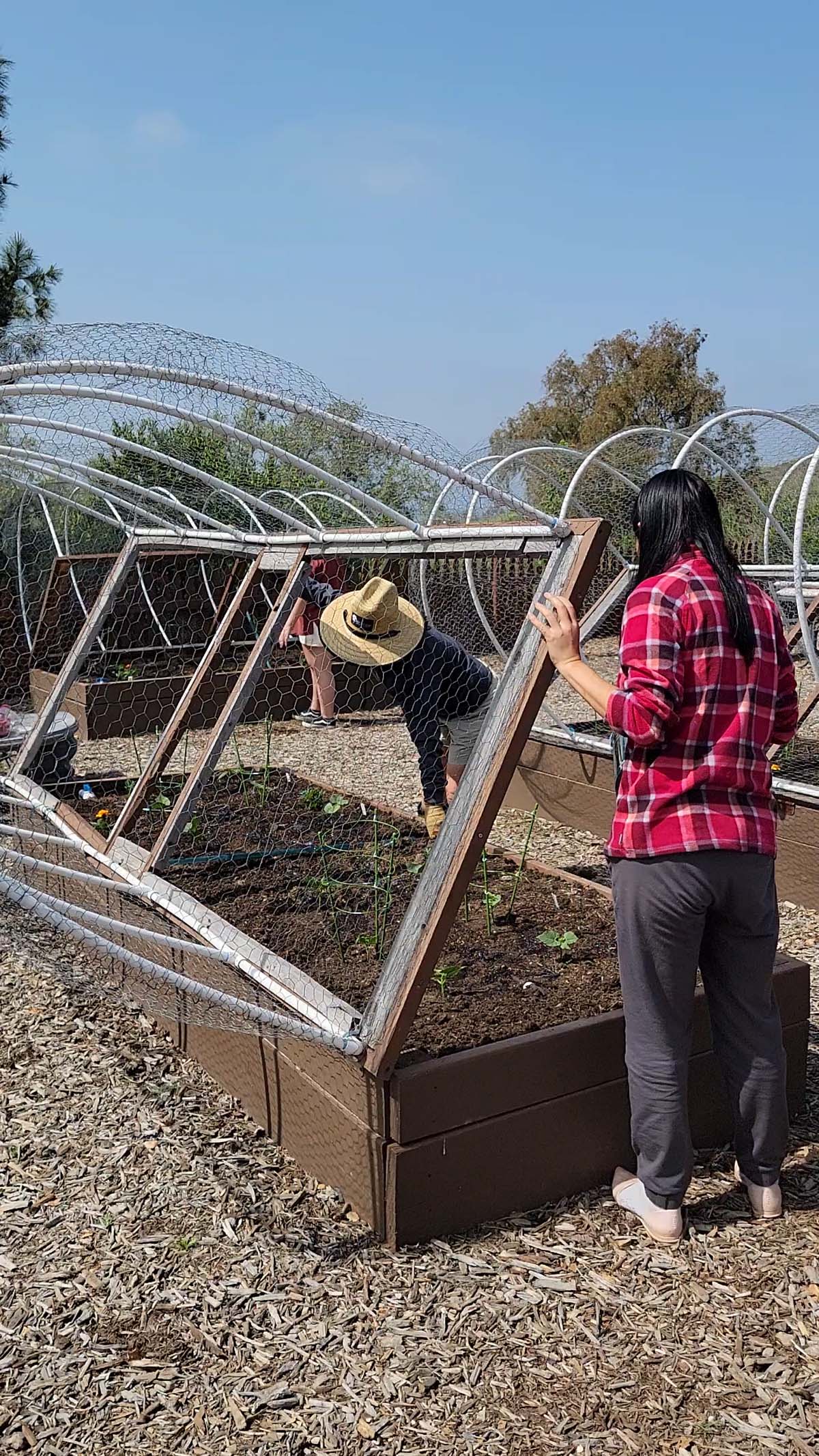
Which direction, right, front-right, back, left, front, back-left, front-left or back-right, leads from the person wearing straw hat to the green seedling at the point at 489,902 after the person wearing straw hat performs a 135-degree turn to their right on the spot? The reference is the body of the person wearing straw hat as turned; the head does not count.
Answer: back

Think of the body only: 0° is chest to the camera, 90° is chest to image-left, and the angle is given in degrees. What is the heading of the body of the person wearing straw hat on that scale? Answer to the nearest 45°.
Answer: approximately 45°

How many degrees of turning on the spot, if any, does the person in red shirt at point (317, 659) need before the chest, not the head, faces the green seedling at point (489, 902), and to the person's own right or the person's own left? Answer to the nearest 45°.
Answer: approximately 90° to the person's own left

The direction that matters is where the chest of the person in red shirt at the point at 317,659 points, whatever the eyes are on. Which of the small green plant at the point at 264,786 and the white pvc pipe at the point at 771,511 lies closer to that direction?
the small green plant

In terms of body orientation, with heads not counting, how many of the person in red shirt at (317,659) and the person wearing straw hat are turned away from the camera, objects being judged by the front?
0

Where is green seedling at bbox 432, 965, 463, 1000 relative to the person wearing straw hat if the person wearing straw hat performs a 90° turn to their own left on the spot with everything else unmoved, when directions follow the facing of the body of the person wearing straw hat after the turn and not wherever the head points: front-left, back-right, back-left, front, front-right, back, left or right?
front-right

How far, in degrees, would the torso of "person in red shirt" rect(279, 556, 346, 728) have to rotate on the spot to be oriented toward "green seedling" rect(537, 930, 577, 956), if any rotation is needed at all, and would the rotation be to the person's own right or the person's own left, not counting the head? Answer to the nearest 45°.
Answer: approximately 90° to the person's own left

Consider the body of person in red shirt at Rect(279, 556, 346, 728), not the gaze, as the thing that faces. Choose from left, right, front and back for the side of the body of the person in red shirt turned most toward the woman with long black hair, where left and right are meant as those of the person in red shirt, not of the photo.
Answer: left

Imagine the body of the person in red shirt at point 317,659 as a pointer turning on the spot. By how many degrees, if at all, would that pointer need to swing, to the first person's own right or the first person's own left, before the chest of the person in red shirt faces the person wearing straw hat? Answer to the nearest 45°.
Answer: approximately 90° to the first person's own left
